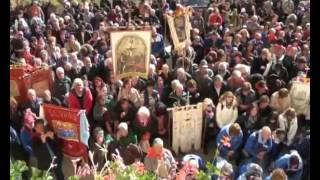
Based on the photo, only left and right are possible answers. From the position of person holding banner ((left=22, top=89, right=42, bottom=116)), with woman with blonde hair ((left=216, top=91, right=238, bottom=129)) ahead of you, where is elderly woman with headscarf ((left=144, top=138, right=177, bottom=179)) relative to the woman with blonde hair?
right

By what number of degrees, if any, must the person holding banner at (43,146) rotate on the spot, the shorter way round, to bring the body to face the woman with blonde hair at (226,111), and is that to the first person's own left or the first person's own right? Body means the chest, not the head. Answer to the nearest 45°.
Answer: approximately 45° to the first person's own left

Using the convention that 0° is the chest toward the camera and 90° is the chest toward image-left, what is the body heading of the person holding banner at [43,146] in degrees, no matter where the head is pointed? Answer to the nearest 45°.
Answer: approximately 315°
